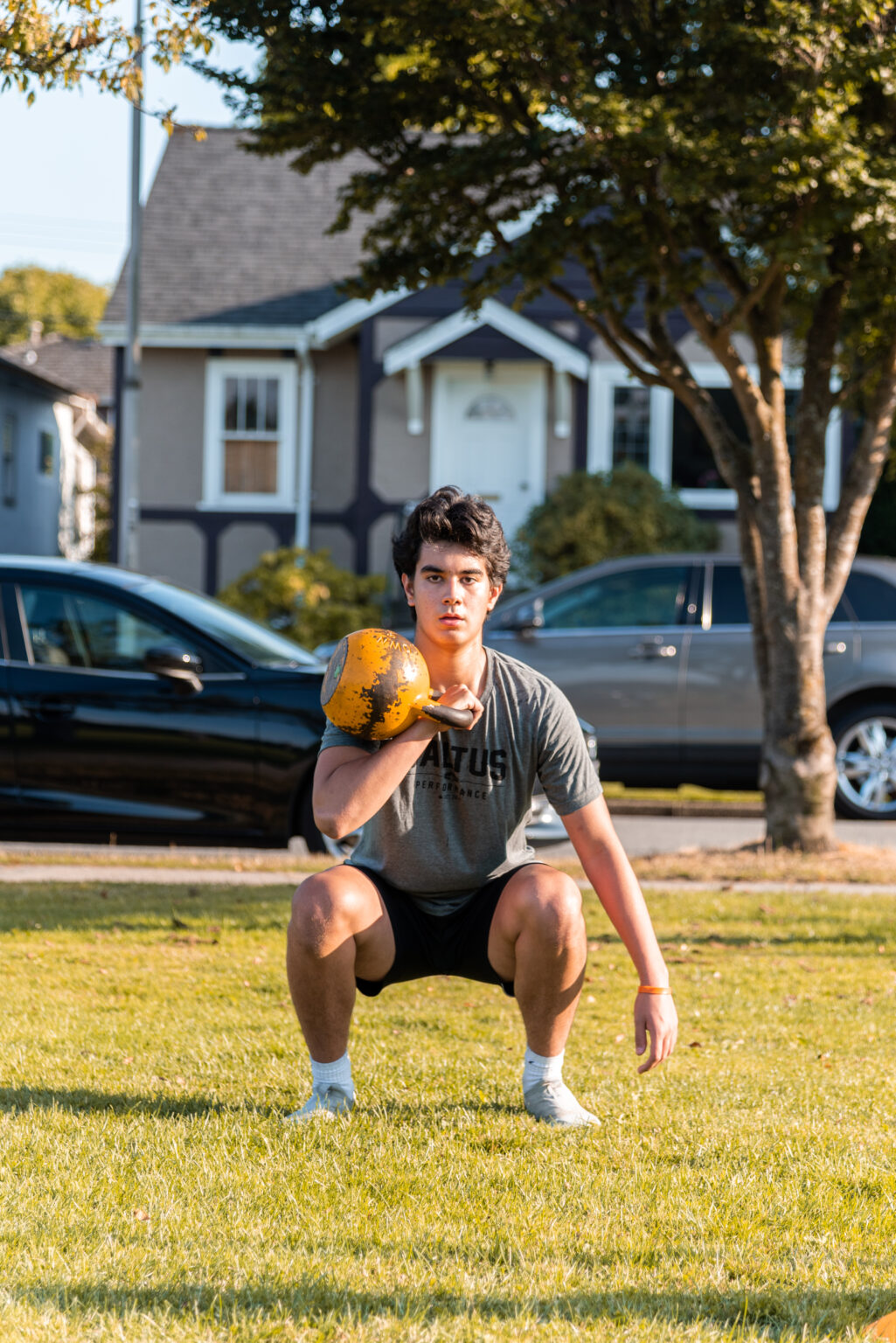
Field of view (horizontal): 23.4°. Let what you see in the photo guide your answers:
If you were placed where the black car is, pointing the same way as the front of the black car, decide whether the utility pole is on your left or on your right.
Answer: on your left

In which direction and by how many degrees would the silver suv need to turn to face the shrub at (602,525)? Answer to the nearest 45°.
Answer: approximately 90° to its right

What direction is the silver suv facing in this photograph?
to the viewer's left

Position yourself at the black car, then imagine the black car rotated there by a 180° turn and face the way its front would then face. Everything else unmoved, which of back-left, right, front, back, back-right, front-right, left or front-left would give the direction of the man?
left

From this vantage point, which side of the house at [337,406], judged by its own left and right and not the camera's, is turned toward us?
front

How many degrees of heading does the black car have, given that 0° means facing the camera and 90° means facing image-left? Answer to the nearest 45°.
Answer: approximately 270°

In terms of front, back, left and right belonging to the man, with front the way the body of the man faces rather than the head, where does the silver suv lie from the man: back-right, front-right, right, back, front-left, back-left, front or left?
back

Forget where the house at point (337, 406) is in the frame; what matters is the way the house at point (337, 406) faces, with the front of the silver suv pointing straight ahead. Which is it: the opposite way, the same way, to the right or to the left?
to the left

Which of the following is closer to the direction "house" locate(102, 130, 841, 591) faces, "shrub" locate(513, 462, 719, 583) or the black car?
the black car

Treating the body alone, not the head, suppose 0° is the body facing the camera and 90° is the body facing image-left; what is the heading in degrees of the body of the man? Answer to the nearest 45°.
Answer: approximately 0°

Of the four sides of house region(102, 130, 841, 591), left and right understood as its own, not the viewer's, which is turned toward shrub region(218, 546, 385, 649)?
front
